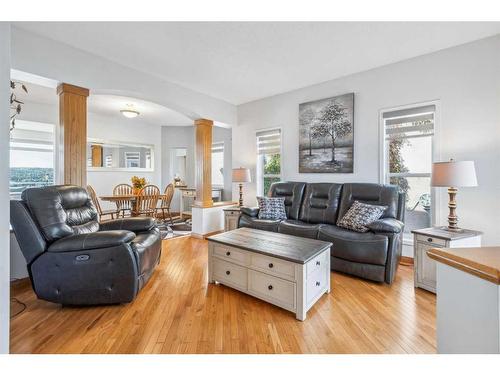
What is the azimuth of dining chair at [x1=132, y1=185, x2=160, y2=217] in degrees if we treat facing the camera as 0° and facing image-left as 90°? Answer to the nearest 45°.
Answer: approximately 135°

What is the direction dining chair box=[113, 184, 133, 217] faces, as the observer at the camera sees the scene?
facing away from the viewer

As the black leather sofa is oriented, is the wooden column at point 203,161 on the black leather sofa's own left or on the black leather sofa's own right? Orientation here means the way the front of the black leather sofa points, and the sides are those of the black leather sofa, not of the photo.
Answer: on the black leather sofa's own right

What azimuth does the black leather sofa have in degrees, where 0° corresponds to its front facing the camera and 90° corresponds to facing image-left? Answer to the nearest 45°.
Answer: approximately 45°

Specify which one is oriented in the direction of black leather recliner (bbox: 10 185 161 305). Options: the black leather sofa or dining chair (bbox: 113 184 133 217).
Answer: the black leather sofa

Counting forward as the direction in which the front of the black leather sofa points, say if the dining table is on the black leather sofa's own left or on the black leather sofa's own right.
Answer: on the black leather sofa's own right

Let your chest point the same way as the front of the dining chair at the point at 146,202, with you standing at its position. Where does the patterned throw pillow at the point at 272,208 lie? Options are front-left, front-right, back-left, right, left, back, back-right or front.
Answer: back

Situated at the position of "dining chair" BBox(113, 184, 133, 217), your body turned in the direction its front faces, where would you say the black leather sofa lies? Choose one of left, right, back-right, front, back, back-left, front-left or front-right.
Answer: back-right
